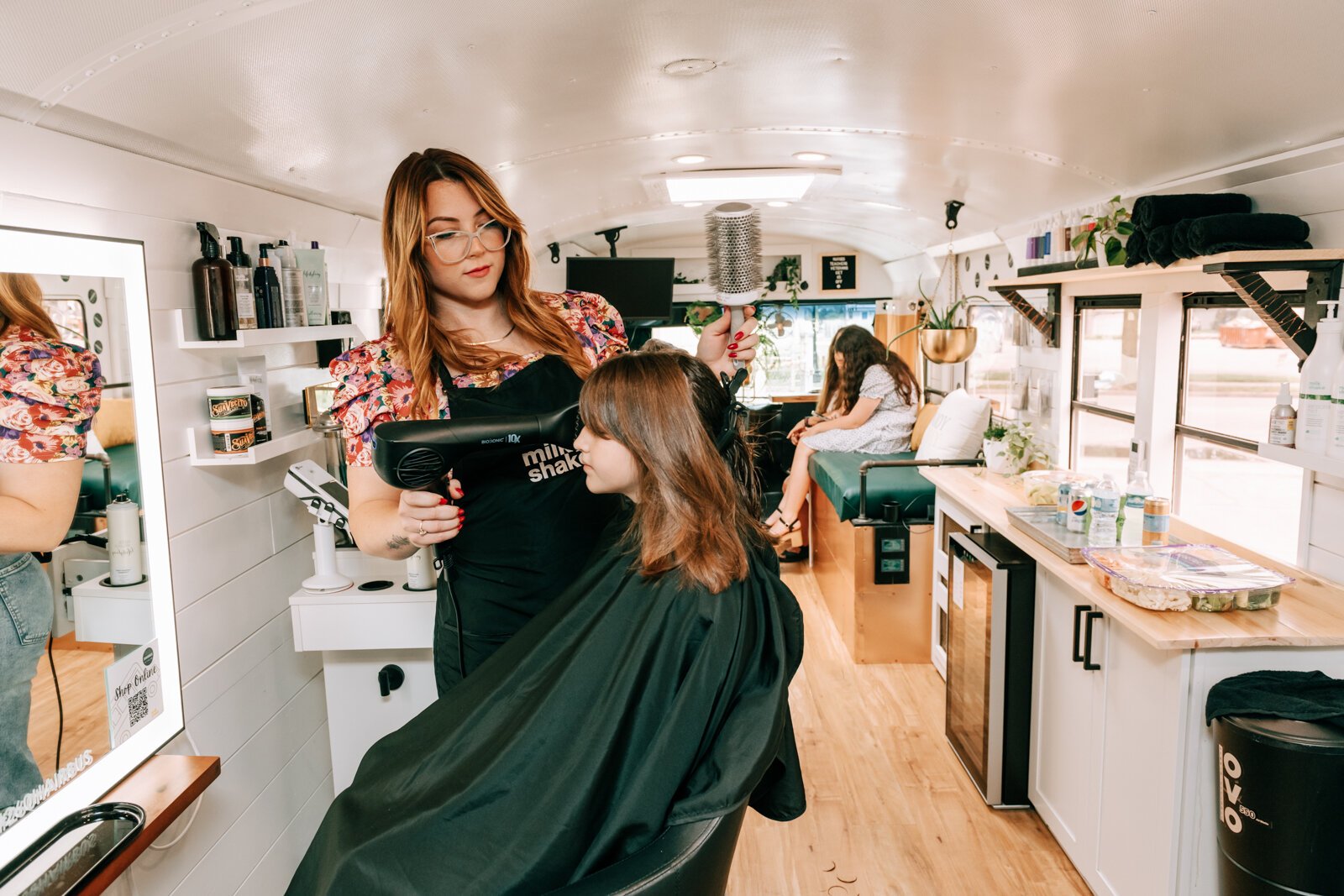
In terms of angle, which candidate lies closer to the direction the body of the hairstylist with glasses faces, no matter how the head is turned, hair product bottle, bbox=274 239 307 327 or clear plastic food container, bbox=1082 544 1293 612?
the clear plastic food container

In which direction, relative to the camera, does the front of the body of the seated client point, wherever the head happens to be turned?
to the viewer's left

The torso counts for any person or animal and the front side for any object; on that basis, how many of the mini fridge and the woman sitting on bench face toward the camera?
0

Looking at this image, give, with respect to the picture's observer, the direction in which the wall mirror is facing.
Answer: facing the viewer and to the right of the viewer

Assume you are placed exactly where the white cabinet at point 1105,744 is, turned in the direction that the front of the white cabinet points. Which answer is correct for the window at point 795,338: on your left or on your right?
on your right

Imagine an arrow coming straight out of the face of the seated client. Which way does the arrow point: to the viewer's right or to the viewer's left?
to the viewer's left

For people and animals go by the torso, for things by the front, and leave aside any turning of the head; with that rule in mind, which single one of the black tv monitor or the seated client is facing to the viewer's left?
the seated client

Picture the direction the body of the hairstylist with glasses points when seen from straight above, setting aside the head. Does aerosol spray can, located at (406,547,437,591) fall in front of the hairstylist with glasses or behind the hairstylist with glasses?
behind

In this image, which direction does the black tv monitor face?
toward the camera

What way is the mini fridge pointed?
to the viewer's left

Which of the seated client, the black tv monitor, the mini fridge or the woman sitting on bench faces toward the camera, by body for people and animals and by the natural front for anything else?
the black tv monitor

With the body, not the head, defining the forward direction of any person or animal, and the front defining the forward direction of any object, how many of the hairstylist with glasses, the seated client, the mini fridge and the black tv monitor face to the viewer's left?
2

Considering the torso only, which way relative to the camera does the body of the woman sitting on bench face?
to the viewer's left

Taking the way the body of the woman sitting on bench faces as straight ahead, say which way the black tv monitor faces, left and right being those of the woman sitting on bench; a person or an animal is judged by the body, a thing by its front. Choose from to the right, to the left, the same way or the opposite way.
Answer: to the left
